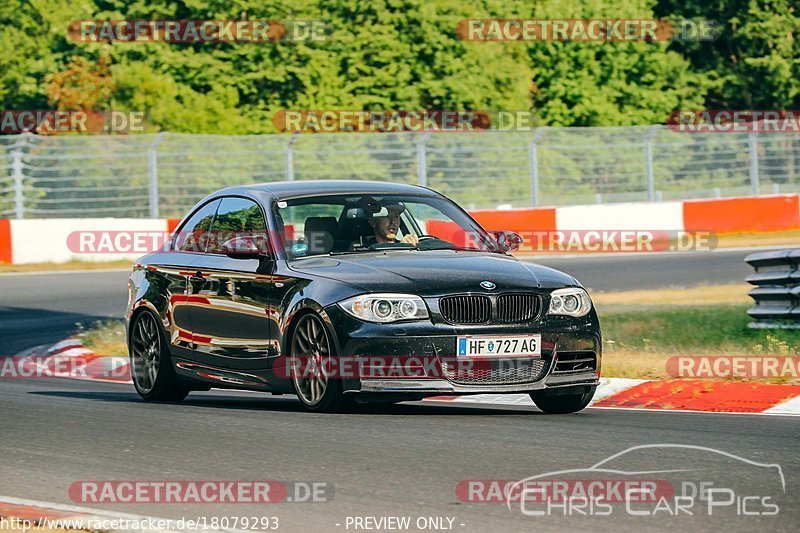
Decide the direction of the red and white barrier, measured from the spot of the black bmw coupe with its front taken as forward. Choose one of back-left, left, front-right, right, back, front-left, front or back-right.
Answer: back-left

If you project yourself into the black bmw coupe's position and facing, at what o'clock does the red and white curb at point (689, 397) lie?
The red and white curb is roughly at 10 o'clock from the black bmw coupe.

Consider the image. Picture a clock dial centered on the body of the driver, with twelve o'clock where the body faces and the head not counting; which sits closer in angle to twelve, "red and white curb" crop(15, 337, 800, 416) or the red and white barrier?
the red and white curb

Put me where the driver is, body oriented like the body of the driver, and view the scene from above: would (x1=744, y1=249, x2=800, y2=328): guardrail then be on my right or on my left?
on my left

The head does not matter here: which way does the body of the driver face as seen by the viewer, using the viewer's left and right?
facing the viewer and to the right of the viewer

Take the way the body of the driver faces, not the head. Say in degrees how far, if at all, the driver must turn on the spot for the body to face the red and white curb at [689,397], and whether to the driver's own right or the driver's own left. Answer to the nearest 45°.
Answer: approximately 45° to the driver's own left

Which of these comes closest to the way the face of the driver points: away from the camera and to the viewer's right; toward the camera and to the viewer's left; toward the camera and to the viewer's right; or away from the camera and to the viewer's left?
toward the camera and to the viewer's right

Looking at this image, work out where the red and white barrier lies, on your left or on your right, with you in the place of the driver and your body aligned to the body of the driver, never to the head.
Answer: on your left

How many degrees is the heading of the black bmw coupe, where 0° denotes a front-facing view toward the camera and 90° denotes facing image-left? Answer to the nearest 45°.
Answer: approximately 315°

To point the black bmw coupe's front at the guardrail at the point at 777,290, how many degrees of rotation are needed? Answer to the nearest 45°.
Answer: approximately 90° to its left

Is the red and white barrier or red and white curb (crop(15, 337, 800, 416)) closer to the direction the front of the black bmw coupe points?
the red and white curb
